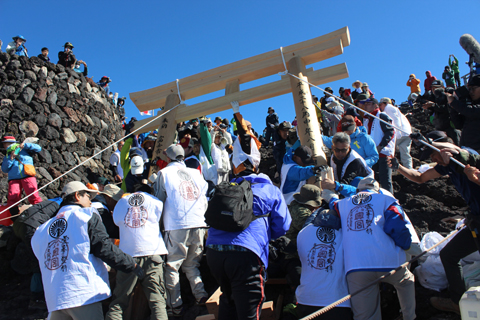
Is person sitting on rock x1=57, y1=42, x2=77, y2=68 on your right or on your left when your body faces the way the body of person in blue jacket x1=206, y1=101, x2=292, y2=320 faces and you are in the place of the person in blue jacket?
on your left

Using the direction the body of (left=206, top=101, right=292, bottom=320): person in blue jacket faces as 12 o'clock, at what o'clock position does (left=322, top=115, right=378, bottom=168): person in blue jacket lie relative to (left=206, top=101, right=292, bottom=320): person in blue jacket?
(left=322, top=115, right=378, bottom=168): person in blue jacket is roughly at 12 o'clock from (left=206, top=101, right=292, bottom=320): person in blue jacket.

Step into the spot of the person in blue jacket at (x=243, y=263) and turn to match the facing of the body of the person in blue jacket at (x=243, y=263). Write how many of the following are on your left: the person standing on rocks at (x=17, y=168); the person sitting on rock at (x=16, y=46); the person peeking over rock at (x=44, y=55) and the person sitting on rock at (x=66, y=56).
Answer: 4

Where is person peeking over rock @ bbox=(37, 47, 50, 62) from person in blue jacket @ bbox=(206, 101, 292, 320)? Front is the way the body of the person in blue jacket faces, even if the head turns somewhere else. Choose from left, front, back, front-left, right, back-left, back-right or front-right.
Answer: left

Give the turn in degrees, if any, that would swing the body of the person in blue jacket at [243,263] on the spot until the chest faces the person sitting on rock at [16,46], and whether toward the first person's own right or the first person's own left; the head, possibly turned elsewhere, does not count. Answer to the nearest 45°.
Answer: approximately 90° to the first person's own left

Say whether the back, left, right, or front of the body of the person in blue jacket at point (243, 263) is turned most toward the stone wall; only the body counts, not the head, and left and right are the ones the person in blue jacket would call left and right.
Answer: left

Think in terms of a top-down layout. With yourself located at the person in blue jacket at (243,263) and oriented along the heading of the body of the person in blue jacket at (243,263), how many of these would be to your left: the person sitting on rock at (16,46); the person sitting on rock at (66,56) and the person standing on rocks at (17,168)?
3

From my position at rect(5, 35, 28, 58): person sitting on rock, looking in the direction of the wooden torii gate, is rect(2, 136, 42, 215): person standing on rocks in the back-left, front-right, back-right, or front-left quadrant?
front-right

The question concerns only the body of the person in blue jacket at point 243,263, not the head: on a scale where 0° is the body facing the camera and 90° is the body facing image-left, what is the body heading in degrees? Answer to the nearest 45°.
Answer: approximately 225°

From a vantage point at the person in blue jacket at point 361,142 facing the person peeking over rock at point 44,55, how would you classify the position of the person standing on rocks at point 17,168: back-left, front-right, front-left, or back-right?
front-left
